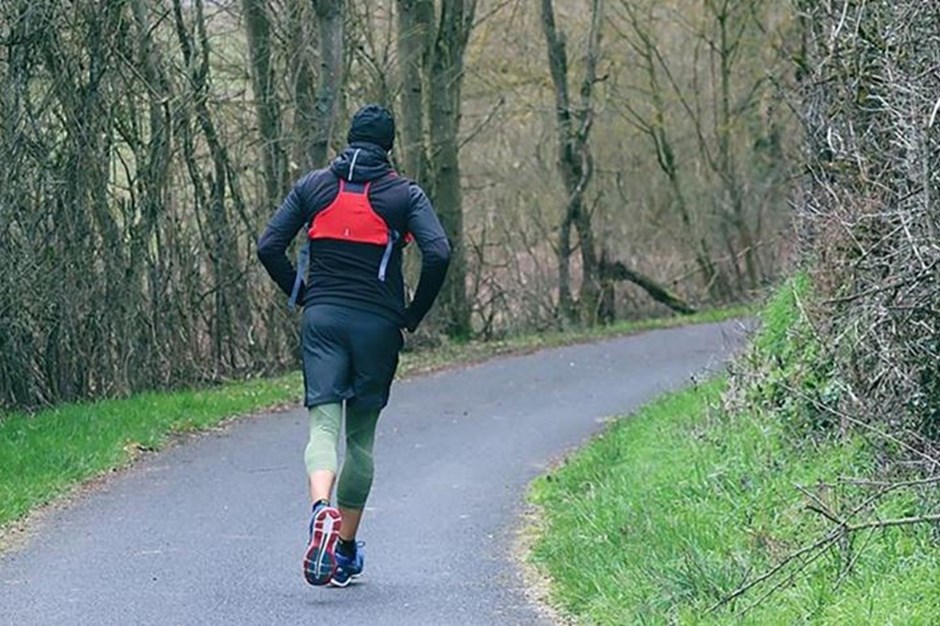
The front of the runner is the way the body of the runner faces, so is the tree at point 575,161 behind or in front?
in front

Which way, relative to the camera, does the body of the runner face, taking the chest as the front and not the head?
away from the camera

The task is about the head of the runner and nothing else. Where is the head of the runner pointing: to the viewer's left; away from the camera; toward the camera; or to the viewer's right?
away from the camera
